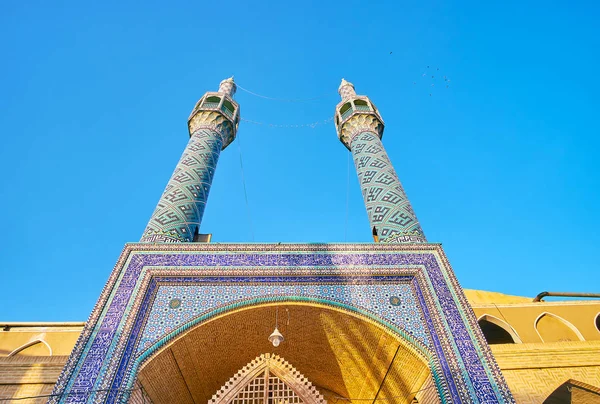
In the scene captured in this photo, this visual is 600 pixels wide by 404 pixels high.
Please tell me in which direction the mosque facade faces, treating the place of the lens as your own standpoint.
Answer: facing the viewer
